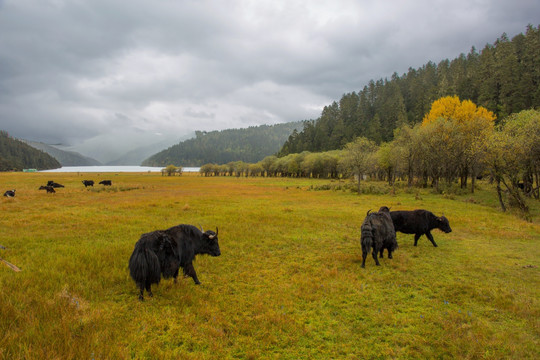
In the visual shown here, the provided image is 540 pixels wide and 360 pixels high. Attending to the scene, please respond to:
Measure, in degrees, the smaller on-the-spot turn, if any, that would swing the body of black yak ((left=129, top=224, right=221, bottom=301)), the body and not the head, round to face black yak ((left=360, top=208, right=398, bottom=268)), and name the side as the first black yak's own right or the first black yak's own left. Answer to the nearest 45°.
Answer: approximately 45° to the first black yak's own right

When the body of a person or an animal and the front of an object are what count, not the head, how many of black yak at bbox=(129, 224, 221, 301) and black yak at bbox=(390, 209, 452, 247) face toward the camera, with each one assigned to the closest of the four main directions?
0

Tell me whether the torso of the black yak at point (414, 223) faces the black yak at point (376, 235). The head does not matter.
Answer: no

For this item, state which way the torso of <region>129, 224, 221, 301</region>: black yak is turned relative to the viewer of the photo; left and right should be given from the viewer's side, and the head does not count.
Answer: facing away from the viewer and to the right of the viewer

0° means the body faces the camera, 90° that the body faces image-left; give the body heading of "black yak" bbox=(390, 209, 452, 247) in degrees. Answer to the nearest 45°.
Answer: approximately 270°

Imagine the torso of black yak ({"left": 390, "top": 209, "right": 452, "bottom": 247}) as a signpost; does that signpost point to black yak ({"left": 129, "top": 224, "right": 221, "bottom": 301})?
no

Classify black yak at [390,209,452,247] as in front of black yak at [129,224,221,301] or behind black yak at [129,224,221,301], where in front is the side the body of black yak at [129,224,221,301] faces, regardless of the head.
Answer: in front
